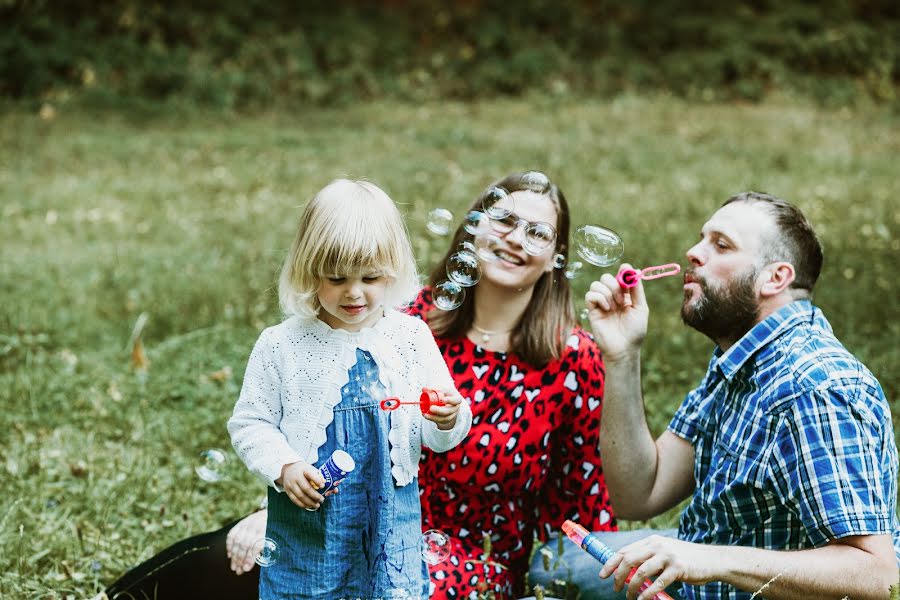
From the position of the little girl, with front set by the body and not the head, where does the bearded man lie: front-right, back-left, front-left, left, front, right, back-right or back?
left

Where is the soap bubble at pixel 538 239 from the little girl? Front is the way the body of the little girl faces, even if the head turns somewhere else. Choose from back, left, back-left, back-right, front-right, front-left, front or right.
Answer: back-left

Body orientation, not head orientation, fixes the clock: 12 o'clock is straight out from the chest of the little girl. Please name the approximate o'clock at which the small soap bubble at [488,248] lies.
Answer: The small soap bubble is roughly at 7 o'clock from the little girl.

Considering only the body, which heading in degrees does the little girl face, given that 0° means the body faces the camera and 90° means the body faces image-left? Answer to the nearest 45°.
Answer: approximately 0°

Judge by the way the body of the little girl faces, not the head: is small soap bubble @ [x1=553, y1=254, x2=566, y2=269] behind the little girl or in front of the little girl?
behind

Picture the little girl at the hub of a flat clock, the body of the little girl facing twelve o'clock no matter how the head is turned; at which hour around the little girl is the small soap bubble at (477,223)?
The small soap bubble is roughly at 7 o'clock from the little girl.

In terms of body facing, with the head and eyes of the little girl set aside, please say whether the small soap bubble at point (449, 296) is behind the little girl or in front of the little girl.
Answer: behind

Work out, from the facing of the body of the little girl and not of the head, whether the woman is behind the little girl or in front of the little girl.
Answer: behind

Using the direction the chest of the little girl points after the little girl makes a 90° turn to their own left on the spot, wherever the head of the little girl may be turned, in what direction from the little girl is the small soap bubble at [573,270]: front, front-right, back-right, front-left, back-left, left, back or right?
front-left

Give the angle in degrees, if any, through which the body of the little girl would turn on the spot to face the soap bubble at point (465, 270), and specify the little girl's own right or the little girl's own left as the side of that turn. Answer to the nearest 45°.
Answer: approximately 135° to the little girl's own left

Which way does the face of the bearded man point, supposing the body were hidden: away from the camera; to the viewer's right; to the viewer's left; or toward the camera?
to the viewer's left
